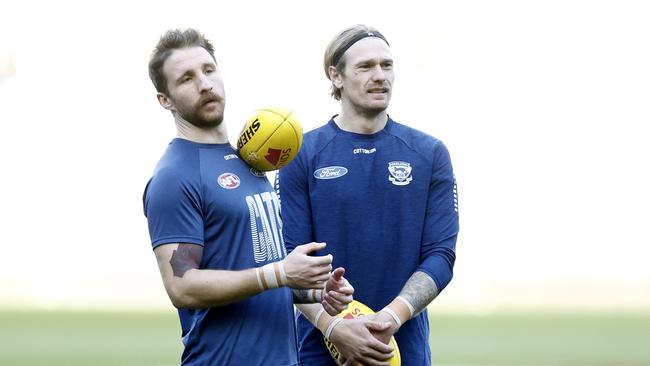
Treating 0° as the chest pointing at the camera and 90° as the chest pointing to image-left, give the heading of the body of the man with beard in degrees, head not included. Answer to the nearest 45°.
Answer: approximately 315°
